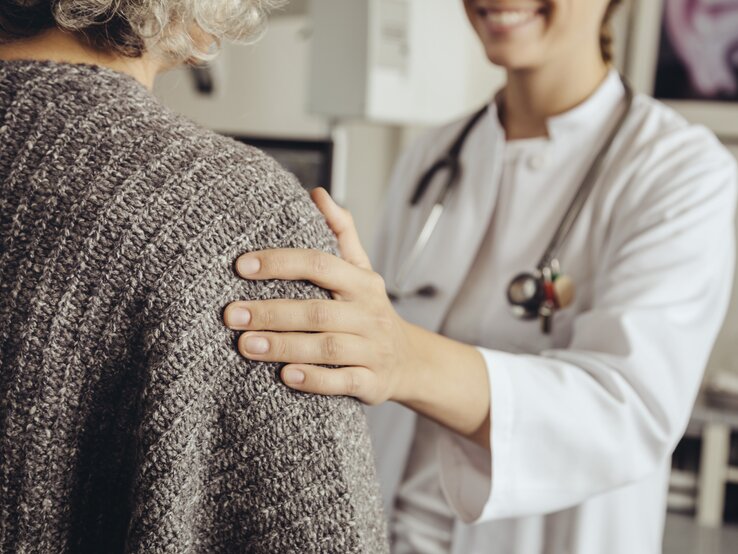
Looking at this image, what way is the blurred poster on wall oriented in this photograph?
toward the camera

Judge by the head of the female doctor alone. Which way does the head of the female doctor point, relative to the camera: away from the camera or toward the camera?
toward the camera

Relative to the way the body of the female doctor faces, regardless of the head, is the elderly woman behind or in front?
in front

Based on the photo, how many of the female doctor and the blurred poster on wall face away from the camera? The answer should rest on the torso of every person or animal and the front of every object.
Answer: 0

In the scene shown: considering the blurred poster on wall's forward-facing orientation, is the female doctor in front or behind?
in front

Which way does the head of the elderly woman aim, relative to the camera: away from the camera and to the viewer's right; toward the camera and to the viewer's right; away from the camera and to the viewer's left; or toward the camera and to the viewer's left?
away from the camera and to the viewer's right

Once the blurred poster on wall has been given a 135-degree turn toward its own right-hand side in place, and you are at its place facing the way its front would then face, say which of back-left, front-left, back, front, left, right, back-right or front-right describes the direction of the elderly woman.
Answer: back-left

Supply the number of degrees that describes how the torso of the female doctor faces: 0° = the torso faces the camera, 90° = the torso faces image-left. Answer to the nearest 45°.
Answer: approximately 45°
